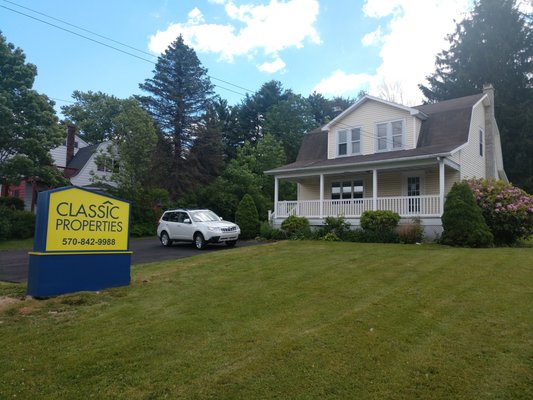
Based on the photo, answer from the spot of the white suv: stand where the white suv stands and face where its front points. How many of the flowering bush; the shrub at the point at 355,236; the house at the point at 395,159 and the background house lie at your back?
1

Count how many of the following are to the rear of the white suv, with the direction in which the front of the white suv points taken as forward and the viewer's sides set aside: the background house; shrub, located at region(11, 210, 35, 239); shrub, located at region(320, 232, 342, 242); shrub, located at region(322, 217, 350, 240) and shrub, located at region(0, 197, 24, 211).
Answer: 3

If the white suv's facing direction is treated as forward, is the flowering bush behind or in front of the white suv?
in front

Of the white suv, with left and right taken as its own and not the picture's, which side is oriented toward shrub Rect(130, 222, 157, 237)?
back

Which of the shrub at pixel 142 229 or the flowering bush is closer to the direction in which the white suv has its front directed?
the flowering bush

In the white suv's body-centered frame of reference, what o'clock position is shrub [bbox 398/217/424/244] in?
The shrub is roughly at 11 o'clock from the white suv.

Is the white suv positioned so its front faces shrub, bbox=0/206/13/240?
no

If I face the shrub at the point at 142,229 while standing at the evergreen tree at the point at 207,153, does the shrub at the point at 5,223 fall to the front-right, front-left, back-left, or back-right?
front-right

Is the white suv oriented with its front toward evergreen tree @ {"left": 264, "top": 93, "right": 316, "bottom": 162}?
no

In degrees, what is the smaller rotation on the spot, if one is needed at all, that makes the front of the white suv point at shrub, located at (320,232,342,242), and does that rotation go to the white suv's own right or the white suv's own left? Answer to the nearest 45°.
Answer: approximately 45° to the white suv's own left

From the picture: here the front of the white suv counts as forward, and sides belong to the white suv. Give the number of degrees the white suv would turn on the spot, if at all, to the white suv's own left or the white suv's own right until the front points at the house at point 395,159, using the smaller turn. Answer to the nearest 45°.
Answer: approximately 45° to the white suv's own left

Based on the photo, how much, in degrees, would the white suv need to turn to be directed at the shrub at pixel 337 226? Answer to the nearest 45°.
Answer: approximately 45° to its left

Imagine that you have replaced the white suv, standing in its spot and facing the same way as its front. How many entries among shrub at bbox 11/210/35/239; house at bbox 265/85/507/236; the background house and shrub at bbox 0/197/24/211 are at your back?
3

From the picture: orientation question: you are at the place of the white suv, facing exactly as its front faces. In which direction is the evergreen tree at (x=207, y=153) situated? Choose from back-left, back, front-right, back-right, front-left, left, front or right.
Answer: back-left

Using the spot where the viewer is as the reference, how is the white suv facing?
facing the viewer and to the right of the viewer

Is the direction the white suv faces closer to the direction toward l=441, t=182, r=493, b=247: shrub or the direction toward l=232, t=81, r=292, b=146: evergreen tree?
the shrub
